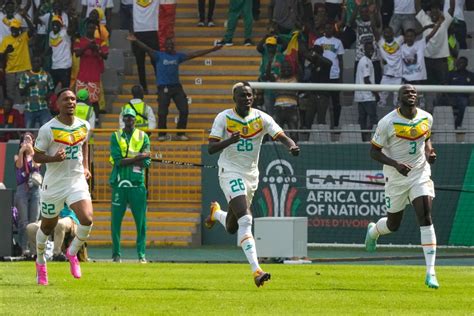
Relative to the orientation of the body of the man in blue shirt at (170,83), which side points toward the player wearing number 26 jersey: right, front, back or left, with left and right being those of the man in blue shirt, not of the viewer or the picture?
front

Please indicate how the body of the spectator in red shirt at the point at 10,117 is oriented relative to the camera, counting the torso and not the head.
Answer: toward the camera

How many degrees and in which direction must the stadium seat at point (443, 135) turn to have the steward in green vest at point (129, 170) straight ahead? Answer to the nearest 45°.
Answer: approximately 45° to its right

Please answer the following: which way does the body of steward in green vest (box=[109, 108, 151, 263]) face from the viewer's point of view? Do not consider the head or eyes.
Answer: toward the camera

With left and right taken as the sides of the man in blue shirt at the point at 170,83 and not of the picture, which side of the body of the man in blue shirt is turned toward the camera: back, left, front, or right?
front

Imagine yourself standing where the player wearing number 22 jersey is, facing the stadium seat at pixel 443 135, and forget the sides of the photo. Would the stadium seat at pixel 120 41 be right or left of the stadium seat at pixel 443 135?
left

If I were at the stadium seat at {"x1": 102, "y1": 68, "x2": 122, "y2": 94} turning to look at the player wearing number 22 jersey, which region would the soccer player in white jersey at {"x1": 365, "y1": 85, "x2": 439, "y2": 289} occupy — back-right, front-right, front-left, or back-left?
front-left

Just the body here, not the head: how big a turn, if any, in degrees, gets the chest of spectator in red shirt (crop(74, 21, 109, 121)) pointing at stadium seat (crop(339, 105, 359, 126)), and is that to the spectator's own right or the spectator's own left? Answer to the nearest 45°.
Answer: approximately 45° to the spectator's own left

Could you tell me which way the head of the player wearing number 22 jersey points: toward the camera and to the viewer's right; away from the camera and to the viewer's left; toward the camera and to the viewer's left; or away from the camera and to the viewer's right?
toward the camera and to the viewer's right

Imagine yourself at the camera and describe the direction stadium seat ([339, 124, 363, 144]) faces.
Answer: facing the viewer

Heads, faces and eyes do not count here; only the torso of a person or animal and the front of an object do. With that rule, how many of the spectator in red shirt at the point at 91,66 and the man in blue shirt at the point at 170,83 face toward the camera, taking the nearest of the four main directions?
2

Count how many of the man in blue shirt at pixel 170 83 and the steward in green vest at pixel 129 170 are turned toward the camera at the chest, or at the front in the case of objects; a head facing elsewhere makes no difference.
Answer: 2

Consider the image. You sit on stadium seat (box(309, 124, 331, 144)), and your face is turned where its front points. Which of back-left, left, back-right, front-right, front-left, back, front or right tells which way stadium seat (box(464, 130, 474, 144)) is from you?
left
